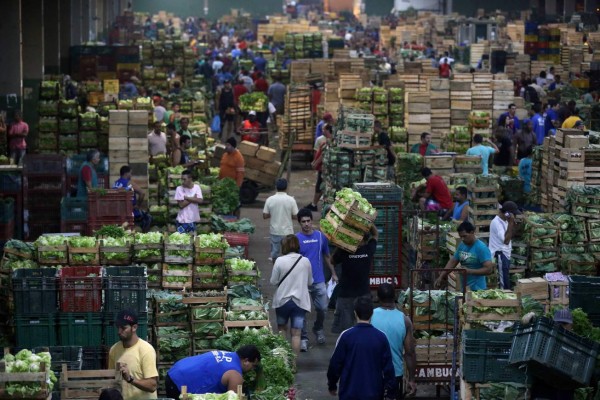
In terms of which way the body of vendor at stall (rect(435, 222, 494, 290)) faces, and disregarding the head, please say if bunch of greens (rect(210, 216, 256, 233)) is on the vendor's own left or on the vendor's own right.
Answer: on the vendor's own right

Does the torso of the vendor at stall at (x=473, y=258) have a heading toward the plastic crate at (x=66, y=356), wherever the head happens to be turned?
yes

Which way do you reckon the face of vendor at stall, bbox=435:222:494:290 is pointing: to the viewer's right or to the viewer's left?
to the viewer's left

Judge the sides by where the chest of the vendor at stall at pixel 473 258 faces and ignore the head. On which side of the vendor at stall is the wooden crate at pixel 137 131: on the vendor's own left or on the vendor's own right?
on the vendor's own right

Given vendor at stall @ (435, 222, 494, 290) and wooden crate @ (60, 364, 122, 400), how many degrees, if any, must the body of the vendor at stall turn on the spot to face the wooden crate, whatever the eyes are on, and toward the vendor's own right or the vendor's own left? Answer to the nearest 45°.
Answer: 0° — they already face it

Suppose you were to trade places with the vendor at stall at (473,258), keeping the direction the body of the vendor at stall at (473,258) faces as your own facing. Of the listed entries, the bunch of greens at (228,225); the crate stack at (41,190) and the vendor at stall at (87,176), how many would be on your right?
3

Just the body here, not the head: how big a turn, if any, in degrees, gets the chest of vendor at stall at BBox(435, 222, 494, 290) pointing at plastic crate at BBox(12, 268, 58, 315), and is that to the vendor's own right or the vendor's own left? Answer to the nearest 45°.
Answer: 0° — they already face it

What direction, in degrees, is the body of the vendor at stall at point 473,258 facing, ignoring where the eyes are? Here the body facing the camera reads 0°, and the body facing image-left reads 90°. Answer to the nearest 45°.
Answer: approximately 45°

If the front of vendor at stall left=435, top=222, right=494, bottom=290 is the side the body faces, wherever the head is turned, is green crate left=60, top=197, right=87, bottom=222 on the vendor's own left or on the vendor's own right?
on the vendor's own right

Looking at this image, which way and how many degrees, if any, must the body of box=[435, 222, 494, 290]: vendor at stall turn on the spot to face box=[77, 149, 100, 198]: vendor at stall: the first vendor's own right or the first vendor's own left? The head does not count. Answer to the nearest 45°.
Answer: approximately 90° to the first vendor's own right

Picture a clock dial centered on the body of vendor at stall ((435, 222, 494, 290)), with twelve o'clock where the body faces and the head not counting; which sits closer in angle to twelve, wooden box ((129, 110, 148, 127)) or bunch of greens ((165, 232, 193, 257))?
the bunch of greens

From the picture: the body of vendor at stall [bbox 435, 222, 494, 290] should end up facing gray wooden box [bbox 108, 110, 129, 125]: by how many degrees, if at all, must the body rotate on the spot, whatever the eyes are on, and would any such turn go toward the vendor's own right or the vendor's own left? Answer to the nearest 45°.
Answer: approximately 90° to the vendor's own right

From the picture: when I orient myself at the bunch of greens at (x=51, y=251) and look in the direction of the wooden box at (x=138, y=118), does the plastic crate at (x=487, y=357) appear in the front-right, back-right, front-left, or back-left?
back-right

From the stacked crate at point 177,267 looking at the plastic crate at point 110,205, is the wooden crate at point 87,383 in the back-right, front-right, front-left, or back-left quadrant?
back-left

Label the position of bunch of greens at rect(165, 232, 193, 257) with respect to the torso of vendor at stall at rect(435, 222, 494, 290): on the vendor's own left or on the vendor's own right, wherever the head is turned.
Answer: on the vendor's own right

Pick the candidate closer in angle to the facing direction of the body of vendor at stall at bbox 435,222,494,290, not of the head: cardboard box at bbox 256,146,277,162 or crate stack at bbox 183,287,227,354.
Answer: the crate stack

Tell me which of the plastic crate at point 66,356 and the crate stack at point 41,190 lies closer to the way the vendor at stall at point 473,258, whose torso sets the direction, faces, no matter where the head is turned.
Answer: the plastic crate
